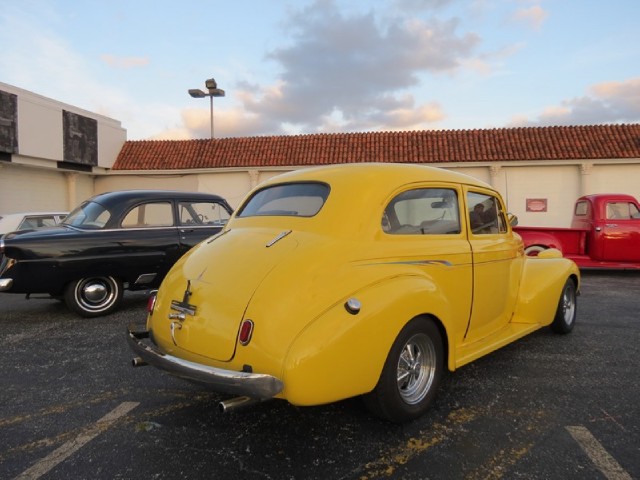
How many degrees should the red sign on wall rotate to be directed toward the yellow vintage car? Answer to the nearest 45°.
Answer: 0° — it already faces it

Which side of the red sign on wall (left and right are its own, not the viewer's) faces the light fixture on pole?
right

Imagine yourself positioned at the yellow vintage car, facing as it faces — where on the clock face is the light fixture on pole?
The light fixture on pole is roughly at 10 o'clock from the yellow vintage car.

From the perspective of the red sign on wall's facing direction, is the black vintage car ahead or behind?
ahead

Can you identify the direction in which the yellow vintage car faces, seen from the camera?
facing away from the viewer and to the right of the viewer

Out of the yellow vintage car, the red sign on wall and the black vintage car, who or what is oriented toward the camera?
the red sign on wall

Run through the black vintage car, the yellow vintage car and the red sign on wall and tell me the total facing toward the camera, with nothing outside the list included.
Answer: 1

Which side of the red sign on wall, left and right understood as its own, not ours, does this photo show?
front

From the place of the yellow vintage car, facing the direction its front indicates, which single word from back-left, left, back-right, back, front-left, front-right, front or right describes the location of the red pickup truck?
front

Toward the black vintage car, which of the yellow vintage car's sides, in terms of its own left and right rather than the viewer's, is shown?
left

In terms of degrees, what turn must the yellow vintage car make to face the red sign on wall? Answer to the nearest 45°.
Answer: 0° — it already faces it

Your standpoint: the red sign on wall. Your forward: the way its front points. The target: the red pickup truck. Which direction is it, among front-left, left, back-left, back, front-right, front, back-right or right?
front
